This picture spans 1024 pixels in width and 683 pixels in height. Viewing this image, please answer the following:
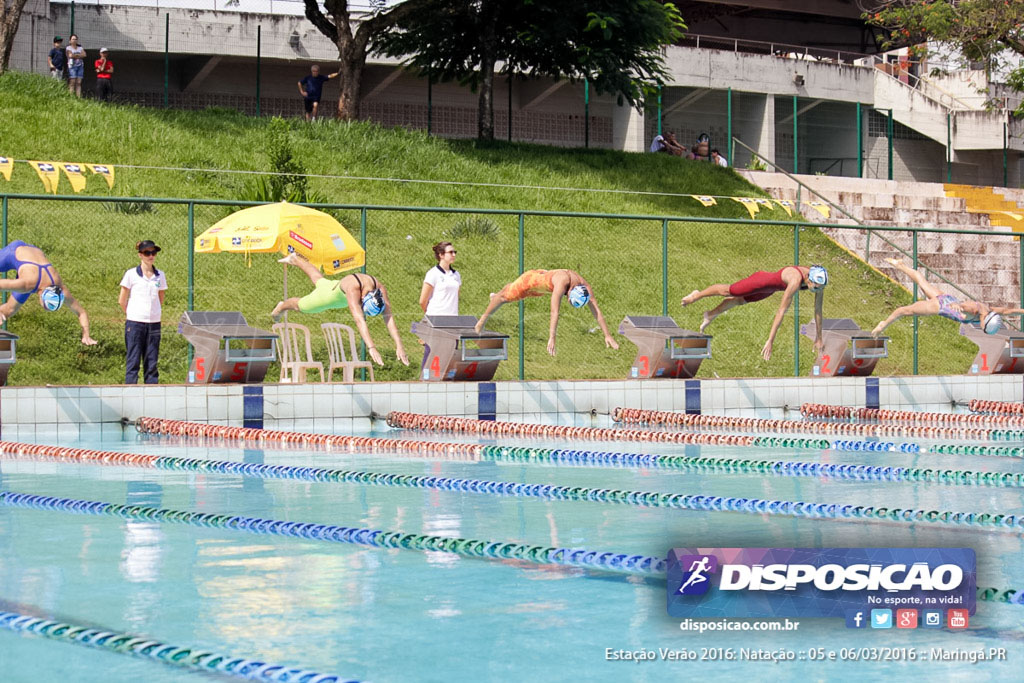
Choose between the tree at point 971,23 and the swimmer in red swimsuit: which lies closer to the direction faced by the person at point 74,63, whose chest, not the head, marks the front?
the swimmer in red swimsuit

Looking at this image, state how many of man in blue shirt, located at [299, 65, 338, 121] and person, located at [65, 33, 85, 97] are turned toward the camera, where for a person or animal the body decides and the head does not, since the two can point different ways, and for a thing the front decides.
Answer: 2

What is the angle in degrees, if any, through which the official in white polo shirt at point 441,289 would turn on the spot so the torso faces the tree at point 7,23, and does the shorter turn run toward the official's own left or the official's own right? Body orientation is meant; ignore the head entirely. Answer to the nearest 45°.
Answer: approximately 180°

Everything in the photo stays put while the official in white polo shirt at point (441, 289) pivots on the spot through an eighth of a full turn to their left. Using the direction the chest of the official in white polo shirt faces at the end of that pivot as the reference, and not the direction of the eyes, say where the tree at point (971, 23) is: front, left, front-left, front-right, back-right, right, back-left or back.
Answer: front-left

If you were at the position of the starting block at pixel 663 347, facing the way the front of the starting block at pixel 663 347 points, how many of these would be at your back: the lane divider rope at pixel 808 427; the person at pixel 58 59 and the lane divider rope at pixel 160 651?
1

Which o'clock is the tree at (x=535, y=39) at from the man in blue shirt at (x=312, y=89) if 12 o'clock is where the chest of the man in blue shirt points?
The tree is roughly at 9 o'clock from the man in blue shirt.

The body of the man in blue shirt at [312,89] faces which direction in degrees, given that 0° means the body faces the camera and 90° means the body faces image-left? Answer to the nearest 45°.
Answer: approximately 0°

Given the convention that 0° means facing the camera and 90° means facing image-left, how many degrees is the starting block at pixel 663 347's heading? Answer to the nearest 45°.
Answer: approximately 315°

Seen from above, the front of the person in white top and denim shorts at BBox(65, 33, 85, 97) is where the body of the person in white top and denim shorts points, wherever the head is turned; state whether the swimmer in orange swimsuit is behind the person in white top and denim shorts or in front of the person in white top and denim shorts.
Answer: in front

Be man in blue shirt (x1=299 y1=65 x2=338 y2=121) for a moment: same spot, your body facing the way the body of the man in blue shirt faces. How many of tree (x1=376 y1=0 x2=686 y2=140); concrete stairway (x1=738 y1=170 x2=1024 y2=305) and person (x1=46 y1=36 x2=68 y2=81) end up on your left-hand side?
2
